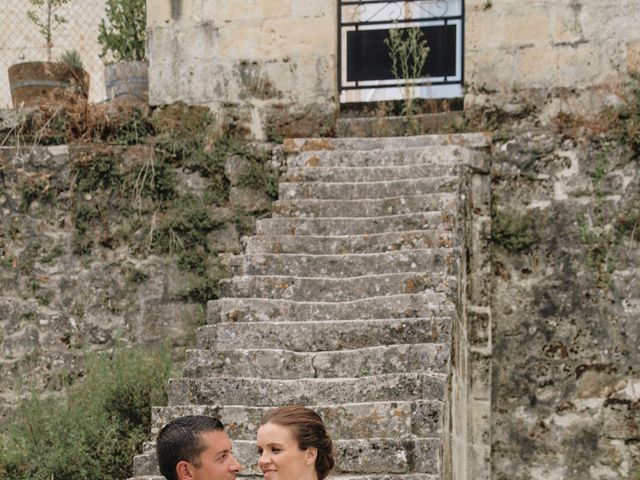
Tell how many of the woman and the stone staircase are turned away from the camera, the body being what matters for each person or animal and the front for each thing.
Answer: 0

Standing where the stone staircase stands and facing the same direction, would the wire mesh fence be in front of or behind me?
behind

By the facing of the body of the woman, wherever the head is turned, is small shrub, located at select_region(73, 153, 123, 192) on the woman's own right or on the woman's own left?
on the woman's own right

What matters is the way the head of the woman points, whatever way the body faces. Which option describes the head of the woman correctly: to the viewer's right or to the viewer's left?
to the viewer's left

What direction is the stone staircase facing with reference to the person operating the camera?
facing the viewer

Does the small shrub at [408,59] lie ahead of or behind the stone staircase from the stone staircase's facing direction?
behind

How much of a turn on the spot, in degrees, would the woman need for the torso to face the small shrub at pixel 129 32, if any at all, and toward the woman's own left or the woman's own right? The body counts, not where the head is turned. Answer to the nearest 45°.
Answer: approximately 135° to the woman's own right

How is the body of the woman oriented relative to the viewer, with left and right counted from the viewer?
facing the viewer and to the left of the viewer

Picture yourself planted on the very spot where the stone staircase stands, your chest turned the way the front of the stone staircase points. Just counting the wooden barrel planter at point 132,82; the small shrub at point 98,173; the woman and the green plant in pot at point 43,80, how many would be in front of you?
1

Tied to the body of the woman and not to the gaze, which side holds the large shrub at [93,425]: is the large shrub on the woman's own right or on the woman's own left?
on the woman's own right
